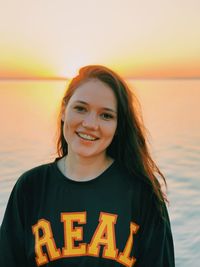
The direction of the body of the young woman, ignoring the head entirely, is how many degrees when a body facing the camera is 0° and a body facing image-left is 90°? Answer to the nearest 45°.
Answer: approximately 0°
